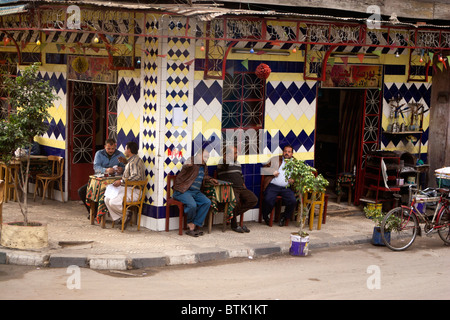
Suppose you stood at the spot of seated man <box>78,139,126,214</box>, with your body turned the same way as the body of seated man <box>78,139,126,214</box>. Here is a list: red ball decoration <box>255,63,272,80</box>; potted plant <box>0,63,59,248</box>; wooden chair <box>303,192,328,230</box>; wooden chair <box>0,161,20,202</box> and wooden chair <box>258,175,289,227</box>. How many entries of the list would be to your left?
3

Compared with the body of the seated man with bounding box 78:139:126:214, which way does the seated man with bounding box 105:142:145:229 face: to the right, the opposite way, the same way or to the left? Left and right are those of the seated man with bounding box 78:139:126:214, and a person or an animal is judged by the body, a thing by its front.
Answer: to the right

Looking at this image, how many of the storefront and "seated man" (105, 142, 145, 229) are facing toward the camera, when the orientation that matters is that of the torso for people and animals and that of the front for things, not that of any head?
1

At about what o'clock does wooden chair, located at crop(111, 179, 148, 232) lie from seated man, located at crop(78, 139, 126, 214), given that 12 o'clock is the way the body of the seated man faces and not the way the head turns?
The wooden chair is roughly at 11 o'clock from the seated man.

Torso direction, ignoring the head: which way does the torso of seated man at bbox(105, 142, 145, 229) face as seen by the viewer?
to the viewer's left

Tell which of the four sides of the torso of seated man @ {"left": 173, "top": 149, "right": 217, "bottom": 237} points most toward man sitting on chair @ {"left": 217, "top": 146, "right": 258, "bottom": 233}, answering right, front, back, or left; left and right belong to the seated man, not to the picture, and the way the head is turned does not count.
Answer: left

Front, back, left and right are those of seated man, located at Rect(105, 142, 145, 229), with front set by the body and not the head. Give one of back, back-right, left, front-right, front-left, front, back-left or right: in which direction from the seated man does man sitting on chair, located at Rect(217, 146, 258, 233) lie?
back

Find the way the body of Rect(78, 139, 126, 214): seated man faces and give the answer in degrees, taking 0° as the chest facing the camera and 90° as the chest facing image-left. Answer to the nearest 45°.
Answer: approximately 0°

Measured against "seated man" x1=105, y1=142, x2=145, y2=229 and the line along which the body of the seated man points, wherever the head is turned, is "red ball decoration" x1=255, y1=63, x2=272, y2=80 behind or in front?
behind

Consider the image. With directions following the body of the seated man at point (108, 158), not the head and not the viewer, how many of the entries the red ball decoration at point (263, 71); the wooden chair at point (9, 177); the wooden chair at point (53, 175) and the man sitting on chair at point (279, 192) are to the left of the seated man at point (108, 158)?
2

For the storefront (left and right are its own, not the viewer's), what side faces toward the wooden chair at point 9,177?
right

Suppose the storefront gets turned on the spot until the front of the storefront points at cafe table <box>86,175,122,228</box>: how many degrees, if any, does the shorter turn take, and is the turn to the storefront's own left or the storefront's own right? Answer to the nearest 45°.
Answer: approximately 45° to the storefront's own right

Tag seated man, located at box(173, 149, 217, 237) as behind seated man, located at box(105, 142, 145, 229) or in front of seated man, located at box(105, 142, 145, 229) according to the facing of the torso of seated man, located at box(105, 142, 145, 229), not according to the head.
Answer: behind

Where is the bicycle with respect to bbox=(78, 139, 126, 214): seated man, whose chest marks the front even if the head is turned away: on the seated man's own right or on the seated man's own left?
on the seated man's own left
